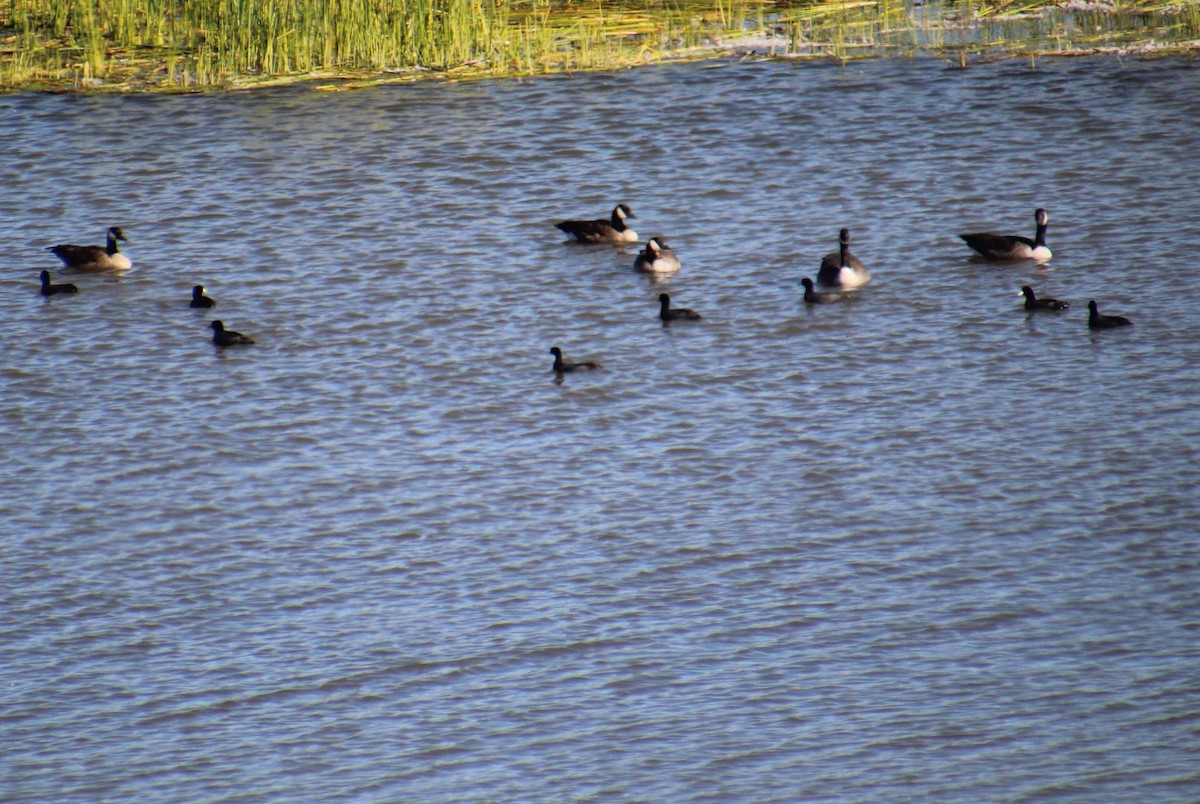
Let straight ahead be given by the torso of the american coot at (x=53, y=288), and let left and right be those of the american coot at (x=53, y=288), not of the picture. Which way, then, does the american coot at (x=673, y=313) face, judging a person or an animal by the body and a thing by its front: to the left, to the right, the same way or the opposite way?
the same way

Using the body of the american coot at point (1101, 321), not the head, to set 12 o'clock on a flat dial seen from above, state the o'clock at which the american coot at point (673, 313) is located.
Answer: the american coot at point (673, 313) is roughly at 12 o'clock from the american coot at point (1101, 321).

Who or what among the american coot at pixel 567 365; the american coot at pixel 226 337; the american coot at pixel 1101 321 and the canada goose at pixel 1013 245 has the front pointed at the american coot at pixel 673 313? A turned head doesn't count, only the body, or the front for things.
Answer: the american coot at pixel 1101 321

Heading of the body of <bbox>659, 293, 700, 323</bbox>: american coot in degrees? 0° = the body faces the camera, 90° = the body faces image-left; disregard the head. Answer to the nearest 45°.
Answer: approximately 90°

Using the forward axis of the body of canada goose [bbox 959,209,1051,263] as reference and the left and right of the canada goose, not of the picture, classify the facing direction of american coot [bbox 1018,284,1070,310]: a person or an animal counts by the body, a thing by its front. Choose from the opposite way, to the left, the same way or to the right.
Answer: the opposite way

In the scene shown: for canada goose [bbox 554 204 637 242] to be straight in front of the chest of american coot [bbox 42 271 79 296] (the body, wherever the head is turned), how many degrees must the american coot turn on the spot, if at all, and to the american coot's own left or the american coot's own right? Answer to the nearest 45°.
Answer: approximately 180°

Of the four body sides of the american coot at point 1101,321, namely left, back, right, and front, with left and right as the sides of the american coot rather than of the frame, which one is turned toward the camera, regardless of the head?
left

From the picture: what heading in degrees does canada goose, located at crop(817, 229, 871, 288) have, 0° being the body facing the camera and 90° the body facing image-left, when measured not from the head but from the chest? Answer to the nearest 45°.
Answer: approximately 0°

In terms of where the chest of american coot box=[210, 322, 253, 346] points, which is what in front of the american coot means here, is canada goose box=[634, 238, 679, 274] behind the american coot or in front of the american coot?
behind

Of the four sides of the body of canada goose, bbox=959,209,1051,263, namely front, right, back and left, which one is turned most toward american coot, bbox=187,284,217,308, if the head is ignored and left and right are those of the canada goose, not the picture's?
back

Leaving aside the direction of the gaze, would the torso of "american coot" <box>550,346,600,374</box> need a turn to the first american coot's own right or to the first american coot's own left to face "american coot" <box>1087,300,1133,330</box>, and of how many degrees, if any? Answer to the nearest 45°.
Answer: approximately 180°

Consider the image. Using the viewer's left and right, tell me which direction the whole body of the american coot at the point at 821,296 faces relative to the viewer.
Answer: facing to the left of the viewer

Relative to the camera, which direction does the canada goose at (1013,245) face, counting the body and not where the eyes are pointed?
to the viewer's right

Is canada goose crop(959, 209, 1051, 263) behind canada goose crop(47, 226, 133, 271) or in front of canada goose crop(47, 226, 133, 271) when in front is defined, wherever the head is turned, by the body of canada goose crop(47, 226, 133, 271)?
in front

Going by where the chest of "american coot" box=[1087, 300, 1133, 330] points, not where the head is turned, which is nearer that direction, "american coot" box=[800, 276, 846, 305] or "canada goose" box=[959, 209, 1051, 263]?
the american coot

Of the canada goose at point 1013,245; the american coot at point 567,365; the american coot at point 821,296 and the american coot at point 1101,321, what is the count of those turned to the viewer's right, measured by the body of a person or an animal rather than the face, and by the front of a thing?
1

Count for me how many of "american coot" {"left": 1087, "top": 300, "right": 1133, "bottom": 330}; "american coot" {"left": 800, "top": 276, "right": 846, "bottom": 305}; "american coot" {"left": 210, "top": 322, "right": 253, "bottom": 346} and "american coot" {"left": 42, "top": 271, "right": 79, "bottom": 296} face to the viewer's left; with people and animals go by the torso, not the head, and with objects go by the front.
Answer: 4

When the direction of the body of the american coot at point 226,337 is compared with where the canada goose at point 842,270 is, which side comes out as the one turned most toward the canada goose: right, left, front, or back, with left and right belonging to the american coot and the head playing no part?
back

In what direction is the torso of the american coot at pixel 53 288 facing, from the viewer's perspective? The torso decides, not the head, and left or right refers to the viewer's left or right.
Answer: facing to the left of the viewer

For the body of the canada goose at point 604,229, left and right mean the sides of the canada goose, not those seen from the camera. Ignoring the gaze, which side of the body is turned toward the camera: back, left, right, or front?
right

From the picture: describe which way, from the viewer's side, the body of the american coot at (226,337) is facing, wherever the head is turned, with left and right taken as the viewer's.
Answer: facing to the left of the viewer

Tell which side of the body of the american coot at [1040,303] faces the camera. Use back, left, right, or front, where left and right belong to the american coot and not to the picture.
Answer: left
